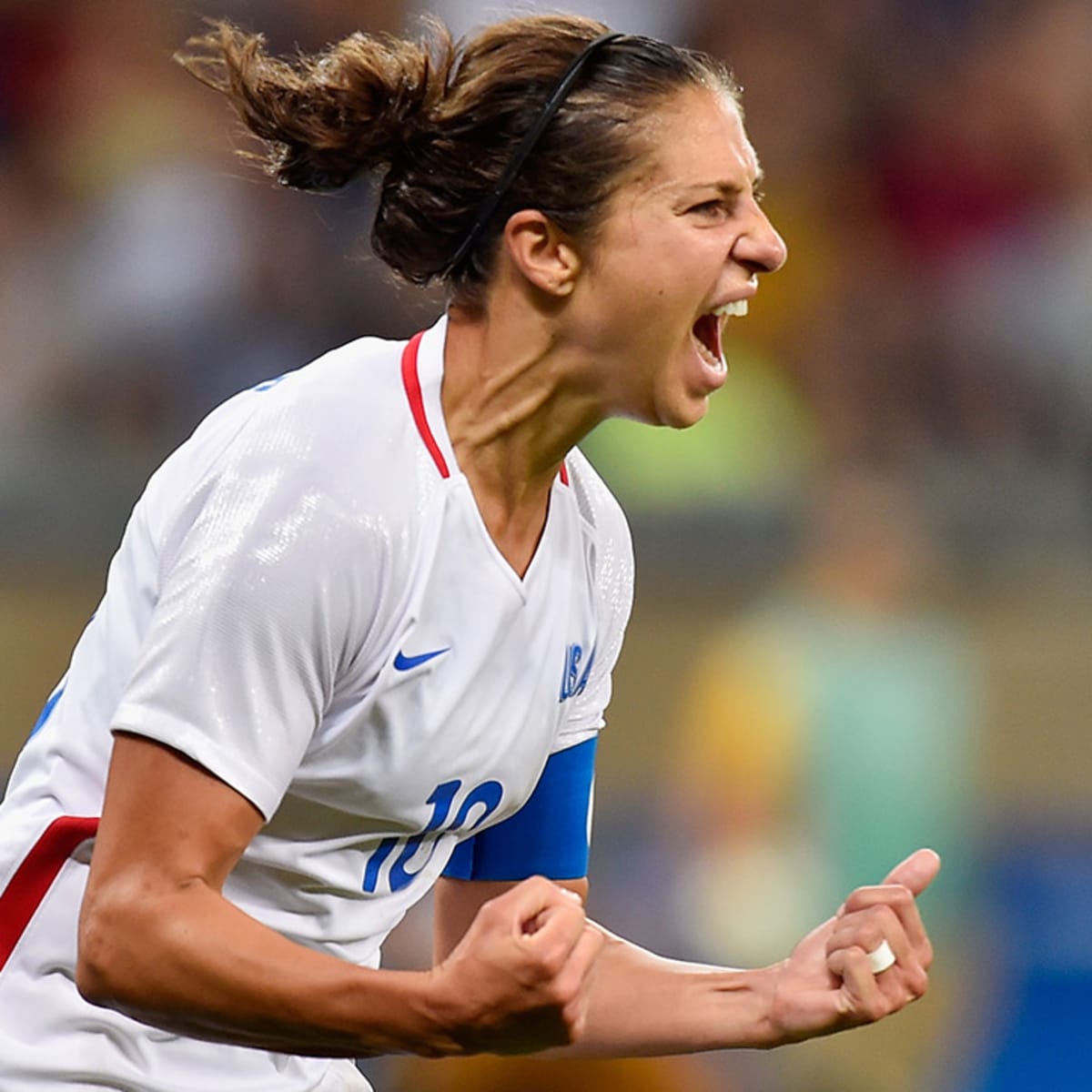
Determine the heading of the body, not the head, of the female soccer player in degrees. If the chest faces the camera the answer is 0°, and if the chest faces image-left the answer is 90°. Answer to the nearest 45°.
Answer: approximately 315°

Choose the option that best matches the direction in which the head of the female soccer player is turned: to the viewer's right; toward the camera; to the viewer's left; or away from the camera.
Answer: to the viewer's right
